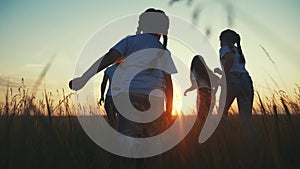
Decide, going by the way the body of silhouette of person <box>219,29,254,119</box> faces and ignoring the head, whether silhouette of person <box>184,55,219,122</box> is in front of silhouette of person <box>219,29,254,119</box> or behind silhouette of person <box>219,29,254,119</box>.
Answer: in front

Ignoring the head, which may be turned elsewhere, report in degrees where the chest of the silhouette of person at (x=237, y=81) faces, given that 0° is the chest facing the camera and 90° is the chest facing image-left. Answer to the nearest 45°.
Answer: approximately 135°

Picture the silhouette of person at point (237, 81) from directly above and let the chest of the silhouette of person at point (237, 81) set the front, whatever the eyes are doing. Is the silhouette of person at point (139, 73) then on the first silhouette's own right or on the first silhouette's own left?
on the first silhouette's own left
